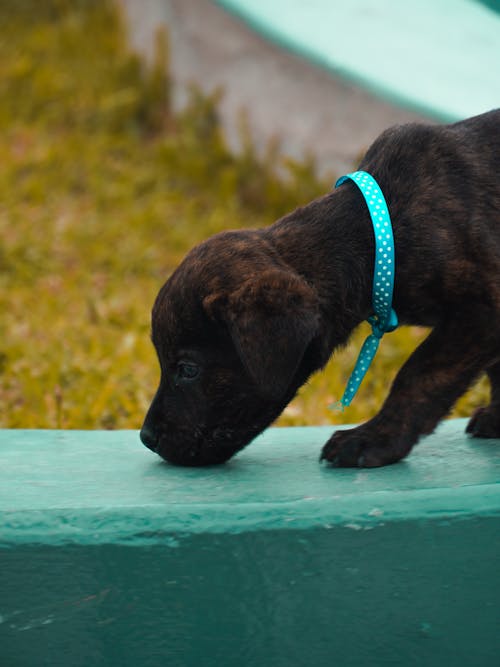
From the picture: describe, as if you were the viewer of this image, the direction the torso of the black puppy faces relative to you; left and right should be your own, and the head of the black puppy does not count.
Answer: facing to the left of the viewer

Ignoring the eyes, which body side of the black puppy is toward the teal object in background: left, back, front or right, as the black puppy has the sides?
right
